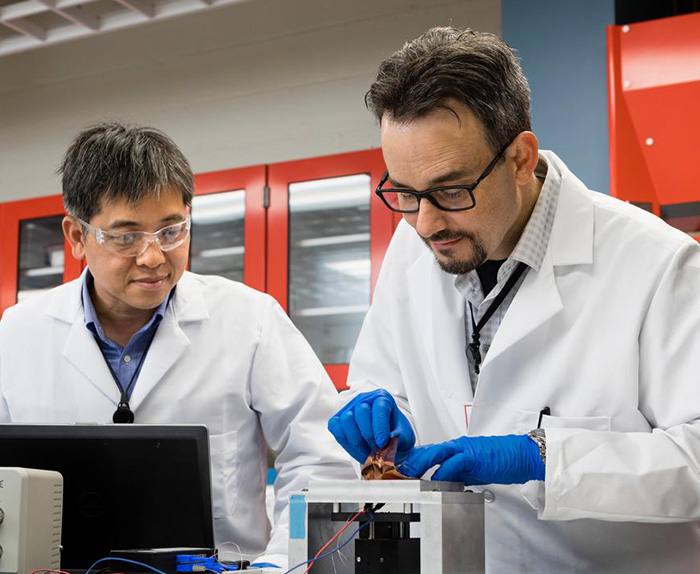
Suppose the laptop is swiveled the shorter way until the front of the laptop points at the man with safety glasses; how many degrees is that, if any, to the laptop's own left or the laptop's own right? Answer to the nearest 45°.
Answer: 0° — it already faces them

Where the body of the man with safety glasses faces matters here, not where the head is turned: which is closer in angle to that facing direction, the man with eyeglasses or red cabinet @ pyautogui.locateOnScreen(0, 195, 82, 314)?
the man with eyeglasses

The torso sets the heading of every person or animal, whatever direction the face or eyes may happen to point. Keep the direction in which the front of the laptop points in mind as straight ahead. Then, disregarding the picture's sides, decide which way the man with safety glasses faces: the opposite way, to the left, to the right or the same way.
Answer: the opposite way

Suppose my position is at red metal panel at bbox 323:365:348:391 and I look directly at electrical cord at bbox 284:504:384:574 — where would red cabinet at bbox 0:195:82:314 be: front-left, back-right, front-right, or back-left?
back-right

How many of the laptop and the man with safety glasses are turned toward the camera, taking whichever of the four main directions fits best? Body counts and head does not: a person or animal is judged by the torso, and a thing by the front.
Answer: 1

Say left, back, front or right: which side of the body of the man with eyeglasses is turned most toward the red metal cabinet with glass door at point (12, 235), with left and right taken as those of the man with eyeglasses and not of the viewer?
right

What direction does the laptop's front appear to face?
away from the camera

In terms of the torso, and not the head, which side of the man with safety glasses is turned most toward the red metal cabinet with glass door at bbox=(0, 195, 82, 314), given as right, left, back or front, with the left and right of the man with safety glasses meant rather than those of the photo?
back

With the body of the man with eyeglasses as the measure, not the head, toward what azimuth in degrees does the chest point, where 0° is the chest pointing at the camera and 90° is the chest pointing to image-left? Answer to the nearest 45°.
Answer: approximately 45°

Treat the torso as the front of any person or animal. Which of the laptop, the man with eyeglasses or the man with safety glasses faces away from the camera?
the laptop

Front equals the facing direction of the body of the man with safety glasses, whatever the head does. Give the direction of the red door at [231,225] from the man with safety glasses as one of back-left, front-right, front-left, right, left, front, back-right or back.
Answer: back

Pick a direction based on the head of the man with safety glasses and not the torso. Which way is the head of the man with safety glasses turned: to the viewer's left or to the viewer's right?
to the viewer's right
